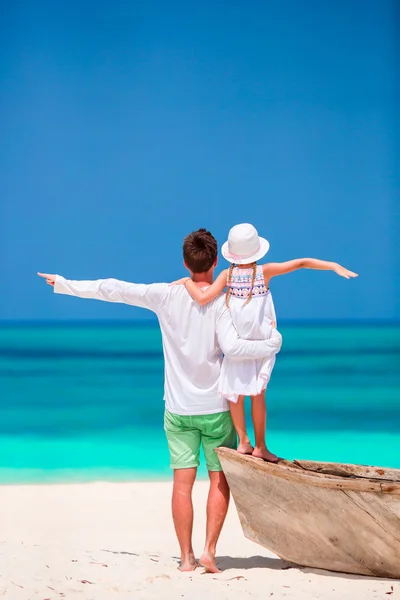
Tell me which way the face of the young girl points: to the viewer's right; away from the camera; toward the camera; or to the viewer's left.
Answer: away from the camera

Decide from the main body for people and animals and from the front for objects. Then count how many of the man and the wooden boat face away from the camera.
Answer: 1

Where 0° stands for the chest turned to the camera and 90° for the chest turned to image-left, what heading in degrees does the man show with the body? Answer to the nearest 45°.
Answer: approximately 180°

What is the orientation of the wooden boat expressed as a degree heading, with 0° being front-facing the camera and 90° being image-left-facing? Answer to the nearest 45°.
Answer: approximately 90°

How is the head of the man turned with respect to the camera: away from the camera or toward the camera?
away from the camera

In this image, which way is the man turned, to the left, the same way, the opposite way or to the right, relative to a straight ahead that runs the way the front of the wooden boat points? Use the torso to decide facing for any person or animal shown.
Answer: to the right
